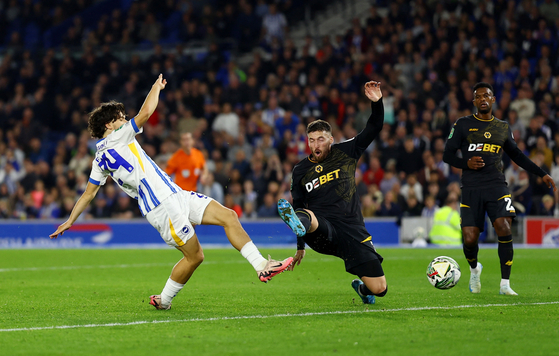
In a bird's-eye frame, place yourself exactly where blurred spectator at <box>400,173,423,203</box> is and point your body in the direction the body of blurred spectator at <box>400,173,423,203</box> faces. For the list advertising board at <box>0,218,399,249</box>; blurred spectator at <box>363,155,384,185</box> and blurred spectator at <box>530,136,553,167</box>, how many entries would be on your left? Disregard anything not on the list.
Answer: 1

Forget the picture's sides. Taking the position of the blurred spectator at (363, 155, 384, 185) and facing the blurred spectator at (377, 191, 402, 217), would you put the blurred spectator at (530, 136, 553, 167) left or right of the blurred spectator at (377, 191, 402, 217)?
left

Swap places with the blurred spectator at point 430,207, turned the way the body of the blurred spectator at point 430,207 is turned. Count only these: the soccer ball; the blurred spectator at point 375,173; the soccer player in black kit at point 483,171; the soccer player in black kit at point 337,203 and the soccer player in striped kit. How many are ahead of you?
4

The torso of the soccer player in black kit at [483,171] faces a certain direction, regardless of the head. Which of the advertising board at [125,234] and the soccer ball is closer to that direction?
the soccer ball

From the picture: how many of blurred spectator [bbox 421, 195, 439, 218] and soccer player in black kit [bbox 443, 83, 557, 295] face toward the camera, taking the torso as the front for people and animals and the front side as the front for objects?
2

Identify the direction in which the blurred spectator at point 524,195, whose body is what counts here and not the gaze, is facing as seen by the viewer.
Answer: toward the camera

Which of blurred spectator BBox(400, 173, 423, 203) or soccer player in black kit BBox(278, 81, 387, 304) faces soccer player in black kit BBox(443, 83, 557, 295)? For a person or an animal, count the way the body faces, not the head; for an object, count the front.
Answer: the blurred spectator

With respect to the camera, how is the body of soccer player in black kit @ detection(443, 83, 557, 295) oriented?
toward the camera

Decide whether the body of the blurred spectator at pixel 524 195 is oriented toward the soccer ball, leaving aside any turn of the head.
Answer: yes

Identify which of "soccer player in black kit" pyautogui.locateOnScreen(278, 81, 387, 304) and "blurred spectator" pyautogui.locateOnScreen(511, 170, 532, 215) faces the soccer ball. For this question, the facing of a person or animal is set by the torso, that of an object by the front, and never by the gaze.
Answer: the blurred spectator
